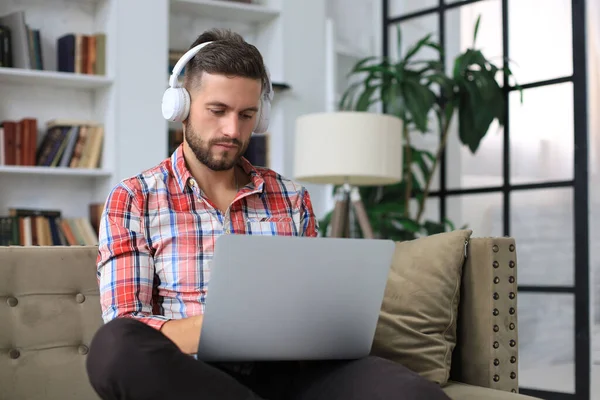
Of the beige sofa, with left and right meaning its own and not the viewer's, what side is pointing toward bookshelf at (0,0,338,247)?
back

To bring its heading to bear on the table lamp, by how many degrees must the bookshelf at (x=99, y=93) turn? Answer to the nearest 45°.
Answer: approximately 45° to its left

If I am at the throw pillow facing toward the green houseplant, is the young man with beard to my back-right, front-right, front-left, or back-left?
back-left

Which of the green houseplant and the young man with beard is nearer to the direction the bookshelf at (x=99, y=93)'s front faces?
the young man with beard

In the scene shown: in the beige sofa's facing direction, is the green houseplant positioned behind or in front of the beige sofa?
behind

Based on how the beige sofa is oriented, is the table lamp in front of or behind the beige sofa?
behind

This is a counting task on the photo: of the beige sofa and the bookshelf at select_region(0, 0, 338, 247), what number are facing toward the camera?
2

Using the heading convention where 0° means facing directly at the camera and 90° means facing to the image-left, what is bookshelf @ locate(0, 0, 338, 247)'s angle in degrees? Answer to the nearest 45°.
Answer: approximately 0°

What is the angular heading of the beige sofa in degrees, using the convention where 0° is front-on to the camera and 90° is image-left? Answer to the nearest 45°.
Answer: approximately 0°

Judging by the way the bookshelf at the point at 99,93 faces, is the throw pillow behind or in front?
in front

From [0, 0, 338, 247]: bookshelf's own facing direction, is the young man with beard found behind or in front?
in front
